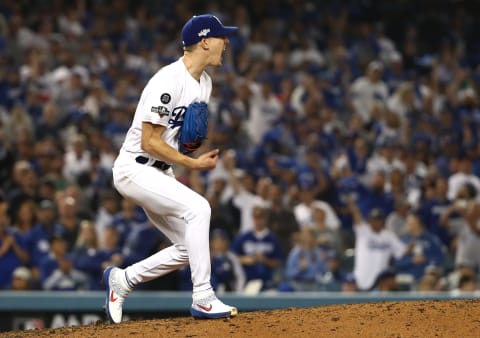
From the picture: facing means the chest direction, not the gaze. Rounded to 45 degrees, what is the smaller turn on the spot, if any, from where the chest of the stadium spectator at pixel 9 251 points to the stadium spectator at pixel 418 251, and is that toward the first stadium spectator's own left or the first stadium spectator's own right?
approximately 90° to the first stadium spectator's own left

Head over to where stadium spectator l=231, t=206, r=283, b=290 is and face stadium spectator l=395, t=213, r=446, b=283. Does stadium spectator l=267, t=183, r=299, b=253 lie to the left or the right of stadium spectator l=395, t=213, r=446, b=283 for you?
left

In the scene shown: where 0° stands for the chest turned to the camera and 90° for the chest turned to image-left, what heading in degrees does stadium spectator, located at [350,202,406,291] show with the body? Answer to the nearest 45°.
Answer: approximately 0°

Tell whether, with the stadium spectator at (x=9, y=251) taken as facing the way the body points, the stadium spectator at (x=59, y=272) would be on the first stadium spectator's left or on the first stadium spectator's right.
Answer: on the first stadium spectator's left

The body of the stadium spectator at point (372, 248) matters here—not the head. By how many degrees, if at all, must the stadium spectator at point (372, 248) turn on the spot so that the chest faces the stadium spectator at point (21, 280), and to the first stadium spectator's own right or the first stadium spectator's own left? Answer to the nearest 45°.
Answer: approximately 90° to the first stadium spectator's own right
